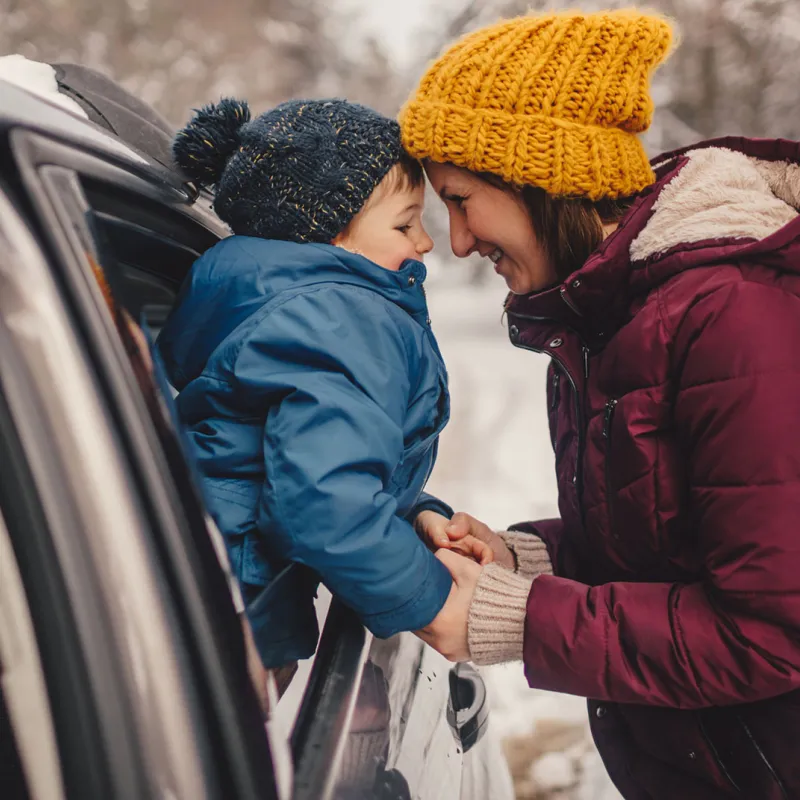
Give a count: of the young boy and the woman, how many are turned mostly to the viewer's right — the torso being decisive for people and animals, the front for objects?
1

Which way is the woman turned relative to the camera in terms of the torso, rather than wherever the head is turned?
to the viewer's left

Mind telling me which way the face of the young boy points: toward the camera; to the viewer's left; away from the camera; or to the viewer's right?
to the viewer's right

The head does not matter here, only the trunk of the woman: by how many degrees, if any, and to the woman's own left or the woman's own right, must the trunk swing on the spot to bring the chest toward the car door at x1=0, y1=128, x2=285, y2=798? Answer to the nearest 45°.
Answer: approximately 45° to the woman's own left

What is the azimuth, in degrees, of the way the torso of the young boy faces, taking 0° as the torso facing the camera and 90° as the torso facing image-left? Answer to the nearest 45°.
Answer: approximately 270°

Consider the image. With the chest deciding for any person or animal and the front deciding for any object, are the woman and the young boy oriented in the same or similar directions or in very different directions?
very different directions

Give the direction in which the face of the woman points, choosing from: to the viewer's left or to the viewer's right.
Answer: to the viewer's left

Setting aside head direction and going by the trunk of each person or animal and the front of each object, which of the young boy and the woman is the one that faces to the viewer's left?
the woman
